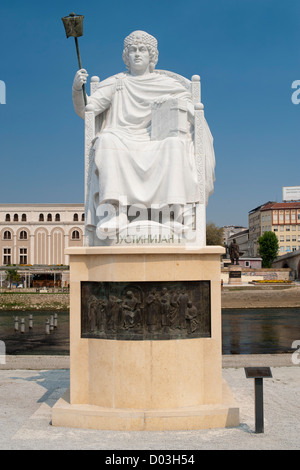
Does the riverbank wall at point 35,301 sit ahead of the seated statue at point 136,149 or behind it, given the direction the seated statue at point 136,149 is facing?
behind

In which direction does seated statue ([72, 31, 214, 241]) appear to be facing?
toward the camera
